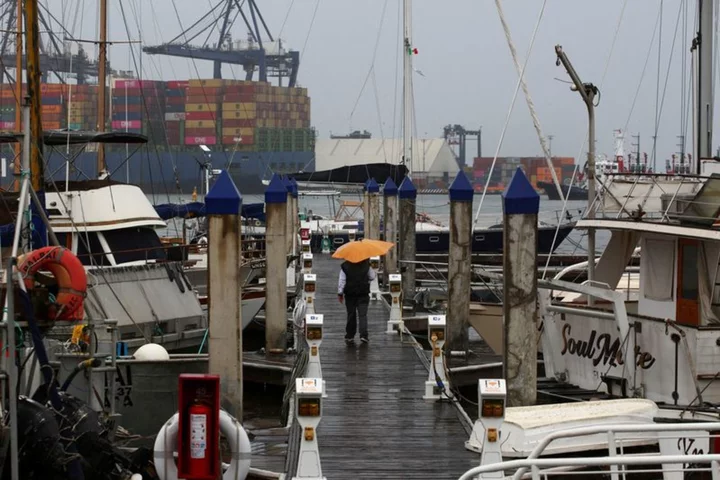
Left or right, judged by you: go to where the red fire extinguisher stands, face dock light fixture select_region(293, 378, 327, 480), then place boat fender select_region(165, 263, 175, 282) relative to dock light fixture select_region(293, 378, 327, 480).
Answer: left

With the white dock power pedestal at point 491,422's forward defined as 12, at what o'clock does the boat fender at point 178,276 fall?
The boat fender is roughly at 5 o'clock from the white dock power pedestal.

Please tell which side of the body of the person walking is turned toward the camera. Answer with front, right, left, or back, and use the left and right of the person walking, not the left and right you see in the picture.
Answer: back

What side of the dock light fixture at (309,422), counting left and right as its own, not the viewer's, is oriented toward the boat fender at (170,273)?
back

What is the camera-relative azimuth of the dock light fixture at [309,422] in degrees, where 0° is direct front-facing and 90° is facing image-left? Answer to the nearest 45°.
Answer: approximately 0°

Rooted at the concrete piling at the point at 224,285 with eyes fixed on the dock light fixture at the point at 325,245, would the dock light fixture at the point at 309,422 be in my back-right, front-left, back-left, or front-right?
back-right

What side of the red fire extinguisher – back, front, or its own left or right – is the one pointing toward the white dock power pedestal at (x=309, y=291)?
back

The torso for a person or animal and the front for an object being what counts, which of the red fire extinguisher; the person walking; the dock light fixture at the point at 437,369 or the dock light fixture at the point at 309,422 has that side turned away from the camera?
the person walking

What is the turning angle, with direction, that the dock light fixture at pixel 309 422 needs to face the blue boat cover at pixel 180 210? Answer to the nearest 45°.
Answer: approximately 180°

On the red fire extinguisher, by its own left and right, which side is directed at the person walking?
back

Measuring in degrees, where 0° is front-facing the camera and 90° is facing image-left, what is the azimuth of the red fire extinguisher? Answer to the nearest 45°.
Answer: approximately 0°
